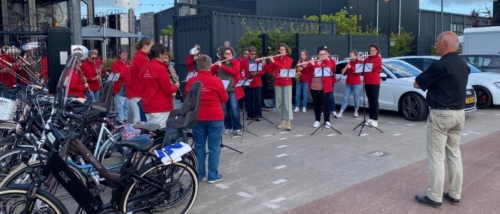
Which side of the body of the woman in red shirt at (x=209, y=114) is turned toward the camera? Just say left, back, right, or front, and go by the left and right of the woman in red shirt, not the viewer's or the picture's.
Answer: back

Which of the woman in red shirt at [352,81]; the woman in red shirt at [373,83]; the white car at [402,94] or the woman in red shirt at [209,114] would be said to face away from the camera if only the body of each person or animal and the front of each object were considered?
the woman in red shirt at [209,114]

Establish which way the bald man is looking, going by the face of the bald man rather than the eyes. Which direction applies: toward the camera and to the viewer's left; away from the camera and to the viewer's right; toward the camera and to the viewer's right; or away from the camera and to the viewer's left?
away from the camera and to the viewer's left

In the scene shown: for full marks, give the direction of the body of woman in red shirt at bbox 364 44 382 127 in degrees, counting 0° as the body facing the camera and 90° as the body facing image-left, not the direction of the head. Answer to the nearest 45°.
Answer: approximately 45°

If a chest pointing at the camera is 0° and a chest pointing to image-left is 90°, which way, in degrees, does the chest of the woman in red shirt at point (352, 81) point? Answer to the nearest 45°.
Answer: approximately 45°

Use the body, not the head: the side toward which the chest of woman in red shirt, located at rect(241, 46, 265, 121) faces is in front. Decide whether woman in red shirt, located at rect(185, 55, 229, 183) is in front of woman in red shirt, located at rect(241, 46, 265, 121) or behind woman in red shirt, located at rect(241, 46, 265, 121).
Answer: in front

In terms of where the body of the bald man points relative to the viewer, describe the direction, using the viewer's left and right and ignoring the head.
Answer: facing away from the viewer and to the left of the viewer
